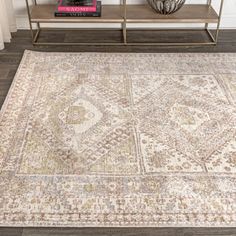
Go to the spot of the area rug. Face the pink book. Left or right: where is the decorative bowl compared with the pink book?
right

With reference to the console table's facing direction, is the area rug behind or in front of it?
in front

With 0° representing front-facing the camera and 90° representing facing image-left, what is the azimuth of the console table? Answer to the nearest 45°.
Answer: approximately 0°
